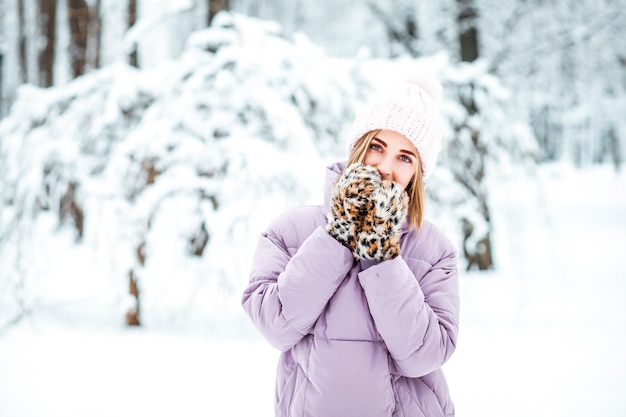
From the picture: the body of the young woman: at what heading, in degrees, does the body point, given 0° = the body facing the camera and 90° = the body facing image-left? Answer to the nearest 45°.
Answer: approximately 0°

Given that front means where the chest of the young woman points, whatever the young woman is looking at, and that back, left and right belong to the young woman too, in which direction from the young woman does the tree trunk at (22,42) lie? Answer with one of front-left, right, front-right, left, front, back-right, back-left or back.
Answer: back-right

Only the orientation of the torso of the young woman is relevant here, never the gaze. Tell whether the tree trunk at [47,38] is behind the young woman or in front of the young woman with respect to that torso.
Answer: behind

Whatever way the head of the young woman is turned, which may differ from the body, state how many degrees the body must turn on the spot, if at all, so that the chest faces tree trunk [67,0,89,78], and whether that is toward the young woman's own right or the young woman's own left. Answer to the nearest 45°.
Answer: approximately 135° to the young woman's own right
